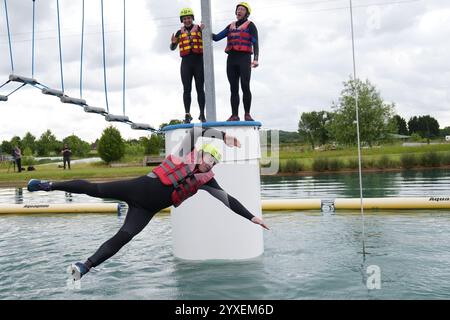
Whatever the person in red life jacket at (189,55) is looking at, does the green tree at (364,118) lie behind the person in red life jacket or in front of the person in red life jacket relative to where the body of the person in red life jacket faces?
behind

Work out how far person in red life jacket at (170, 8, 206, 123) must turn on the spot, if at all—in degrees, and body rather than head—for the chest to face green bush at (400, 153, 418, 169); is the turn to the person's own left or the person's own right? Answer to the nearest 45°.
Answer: approximately 135° to the person's own left

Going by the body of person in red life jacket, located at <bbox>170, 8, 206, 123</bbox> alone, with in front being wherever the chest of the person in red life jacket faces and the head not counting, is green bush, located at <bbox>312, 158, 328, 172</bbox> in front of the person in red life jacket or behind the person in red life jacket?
behind

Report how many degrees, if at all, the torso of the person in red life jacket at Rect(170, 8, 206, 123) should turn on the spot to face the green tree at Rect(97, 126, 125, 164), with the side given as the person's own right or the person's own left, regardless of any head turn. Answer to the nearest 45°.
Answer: approximately 180°

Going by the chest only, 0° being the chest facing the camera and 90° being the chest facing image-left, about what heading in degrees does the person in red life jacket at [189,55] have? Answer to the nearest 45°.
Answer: approximately 0°

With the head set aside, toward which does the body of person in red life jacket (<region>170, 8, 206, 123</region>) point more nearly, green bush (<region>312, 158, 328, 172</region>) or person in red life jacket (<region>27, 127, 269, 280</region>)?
the person in red life jacket

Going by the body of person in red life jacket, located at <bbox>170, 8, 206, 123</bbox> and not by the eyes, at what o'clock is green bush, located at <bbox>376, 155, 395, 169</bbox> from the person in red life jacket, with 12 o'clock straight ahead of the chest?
The green bush is roughly at 7 o'clock from the person in red life jacket.
